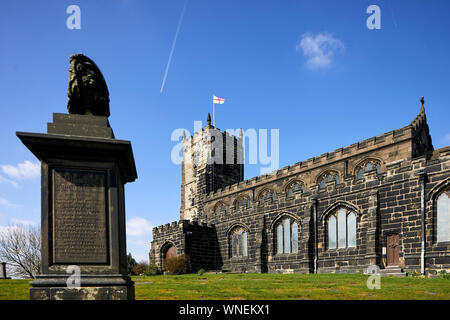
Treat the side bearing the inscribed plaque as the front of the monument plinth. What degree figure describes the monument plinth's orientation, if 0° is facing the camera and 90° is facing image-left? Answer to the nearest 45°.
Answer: approximately 0°

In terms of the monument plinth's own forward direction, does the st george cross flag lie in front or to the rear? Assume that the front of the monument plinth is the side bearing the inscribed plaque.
to the rear

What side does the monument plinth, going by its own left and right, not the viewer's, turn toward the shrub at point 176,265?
back
